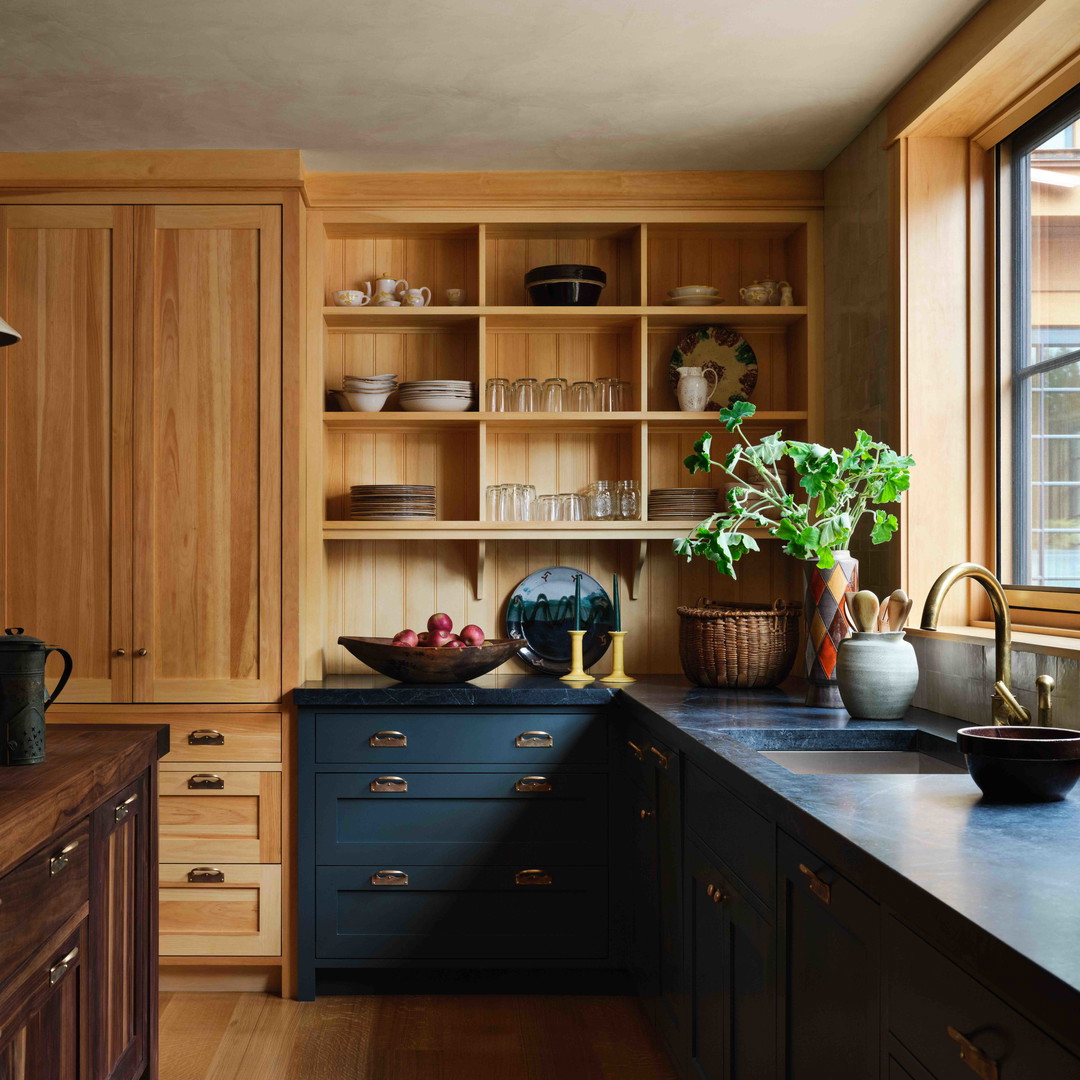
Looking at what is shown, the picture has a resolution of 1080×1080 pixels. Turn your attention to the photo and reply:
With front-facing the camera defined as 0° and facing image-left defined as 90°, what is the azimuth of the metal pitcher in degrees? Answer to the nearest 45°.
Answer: approximately 90°

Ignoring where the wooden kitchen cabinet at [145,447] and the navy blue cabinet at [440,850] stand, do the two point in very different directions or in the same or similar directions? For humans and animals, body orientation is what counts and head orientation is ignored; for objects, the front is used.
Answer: same or similar directions

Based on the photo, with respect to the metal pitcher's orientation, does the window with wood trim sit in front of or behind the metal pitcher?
behind

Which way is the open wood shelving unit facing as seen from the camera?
toward the camera

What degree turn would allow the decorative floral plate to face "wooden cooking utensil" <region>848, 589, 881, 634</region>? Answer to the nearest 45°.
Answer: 0° — it already faces it

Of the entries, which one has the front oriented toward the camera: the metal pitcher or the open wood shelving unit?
the open wood shelving unit

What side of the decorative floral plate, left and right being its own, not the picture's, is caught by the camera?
front

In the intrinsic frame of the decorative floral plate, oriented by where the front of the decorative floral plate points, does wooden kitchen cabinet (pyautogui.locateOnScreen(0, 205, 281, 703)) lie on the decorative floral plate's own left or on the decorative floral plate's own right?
on the decorative floral plate's own right

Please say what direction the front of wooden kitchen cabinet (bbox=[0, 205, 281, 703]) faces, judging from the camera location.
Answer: facing the viewer

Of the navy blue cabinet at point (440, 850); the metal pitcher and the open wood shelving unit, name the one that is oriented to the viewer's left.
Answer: the metal pitcher

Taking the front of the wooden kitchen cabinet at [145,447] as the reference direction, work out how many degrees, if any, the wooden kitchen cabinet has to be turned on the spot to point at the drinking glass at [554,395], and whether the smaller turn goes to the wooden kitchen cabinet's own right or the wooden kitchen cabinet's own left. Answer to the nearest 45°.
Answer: approximately 90° to the wooden kitchen cabinet's own left

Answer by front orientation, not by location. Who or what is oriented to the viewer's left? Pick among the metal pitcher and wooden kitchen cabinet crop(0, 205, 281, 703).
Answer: the metal pitcher
